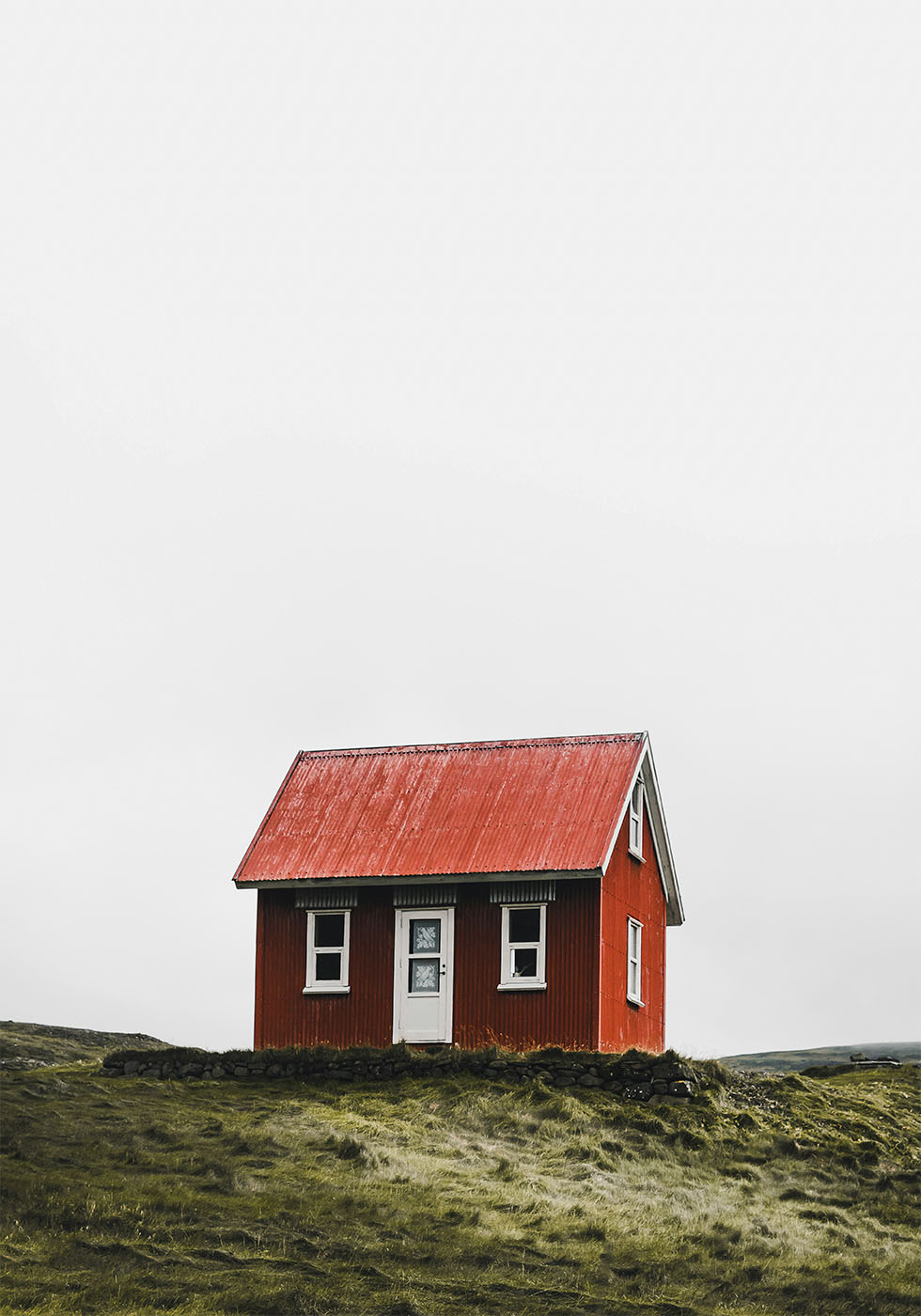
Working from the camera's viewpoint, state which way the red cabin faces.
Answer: facing the viewer
